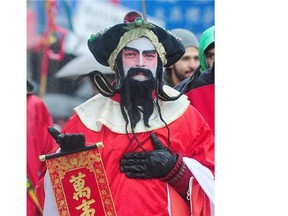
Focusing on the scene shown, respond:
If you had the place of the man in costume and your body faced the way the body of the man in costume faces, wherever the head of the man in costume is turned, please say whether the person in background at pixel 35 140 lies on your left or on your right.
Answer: on your right

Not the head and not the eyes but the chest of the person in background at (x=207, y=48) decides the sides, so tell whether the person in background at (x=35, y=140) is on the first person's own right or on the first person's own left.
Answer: on the first person's own right

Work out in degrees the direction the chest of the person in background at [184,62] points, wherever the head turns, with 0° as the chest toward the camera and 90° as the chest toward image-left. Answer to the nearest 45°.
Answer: approximately 315°

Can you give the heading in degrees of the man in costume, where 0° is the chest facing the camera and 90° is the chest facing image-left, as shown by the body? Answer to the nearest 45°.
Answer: approximately 0°

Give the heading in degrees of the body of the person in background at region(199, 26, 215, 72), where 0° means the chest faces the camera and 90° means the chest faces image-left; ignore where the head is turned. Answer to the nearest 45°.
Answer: approximately 315°
